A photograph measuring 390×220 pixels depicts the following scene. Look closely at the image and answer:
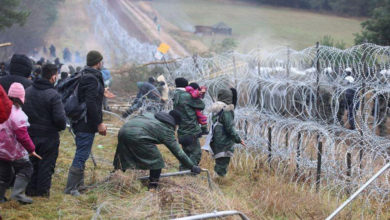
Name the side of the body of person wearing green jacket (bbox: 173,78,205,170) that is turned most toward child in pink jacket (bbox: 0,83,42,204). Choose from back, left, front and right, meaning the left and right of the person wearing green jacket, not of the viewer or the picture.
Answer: back

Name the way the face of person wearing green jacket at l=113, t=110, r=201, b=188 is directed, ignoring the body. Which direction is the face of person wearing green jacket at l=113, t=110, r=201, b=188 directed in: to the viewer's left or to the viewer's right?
to the viewer's right

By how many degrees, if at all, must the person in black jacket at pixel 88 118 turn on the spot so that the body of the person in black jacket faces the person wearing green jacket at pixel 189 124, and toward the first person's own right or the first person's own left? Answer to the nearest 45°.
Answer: approximately 45° to the first person's own left

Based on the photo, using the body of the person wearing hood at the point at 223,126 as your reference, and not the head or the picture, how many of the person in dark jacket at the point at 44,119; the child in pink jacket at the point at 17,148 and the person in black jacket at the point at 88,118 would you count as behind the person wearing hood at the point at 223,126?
3

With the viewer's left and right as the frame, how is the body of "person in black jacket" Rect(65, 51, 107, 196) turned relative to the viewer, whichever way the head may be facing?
facing to the right of the viewer

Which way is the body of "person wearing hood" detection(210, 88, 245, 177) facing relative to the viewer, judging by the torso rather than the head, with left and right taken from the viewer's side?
facing away from the viewer and to the right of the viewer

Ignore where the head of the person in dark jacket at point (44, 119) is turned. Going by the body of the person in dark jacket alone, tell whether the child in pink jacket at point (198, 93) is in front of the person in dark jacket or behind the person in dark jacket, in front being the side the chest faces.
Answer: in front

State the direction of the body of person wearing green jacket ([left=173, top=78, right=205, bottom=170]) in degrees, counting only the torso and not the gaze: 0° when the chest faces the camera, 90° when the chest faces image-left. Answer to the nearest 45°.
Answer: approximately 225°

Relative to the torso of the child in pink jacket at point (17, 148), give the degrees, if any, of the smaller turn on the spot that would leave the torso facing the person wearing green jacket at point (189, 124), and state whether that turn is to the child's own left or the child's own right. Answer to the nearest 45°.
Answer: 0° — they already face them
